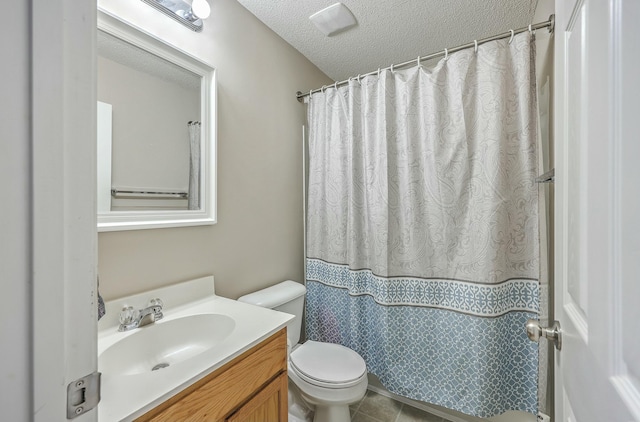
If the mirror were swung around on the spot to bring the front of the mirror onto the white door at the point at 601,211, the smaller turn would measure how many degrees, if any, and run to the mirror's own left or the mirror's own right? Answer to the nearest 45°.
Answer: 0° — it already faces it

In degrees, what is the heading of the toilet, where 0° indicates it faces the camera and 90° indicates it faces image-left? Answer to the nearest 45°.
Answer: approximately 315°

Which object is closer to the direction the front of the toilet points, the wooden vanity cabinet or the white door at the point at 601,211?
the white door

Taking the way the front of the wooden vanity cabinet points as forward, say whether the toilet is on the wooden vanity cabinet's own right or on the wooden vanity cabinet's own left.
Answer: on the wooden vanity cabinet's own left

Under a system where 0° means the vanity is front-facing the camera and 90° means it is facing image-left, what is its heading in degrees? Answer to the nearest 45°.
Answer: approximately 315°

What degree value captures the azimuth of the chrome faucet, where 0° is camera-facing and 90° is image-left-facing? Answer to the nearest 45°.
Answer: approximately 315°

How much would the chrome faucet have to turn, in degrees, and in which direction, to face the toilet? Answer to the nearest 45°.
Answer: approximately 45° to its left
